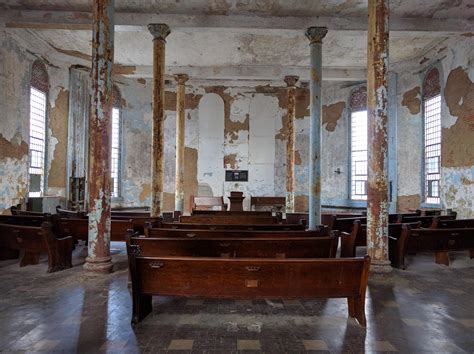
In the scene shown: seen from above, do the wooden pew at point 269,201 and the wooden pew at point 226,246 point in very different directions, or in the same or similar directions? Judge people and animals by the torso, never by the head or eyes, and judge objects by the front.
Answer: very different directions

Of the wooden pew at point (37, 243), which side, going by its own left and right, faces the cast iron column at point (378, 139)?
right

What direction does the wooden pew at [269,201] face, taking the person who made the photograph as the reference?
facing the viewer

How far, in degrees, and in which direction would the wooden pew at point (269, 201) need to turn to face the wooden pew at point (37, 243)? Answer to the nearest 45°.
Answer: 0° — it already faces it

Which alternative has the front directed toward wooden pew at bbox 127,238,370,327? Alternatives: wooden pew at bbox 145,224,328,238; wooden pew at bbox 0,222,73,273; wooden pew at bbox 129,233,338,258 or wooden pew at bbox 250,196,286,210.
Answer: wooden pew at bbox 250,196,286,210

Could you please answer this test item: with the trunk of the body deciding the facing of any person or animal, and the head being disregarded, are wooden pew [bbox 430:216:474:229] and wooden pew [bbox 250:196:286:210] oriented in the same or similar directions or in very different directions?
very different directions

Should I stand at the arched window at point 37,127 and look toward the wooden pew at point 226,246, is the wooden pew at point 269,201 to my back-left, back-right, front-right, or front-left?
front-left

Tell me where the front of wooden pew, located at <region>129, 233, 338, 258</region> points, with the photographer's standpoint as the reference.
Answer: facing away from the viewer

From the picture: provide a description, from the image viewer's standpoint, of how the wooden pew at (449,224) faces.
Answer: facing away from the viewer and to the left of the viewer

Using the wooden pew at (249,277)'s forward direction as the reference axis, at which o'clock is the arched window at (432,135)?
The arched window is roughly at 1 o'clock from the wooden pew.

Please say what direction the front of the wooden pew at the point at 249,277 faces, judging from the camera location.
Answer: facing away from the viewer

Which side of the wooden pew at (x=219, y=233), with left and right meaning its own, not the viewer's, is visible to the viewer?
back

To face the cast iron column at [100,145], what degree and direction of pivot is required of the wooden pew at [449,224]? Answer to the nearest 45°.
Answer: approximately 90° to its left

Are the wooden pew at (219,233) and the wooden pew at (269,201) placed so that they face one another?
yes

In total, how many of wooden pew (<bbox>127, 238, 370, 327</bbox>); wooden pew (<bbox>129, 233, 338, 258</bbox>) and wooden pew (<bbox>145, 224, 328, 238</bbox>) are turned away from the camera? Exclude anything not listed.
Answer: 3
